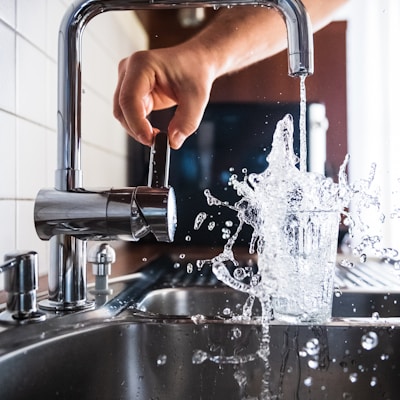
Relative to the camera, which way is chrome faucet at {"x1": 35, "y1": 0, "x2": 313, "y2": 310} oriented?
to the viewer's right
